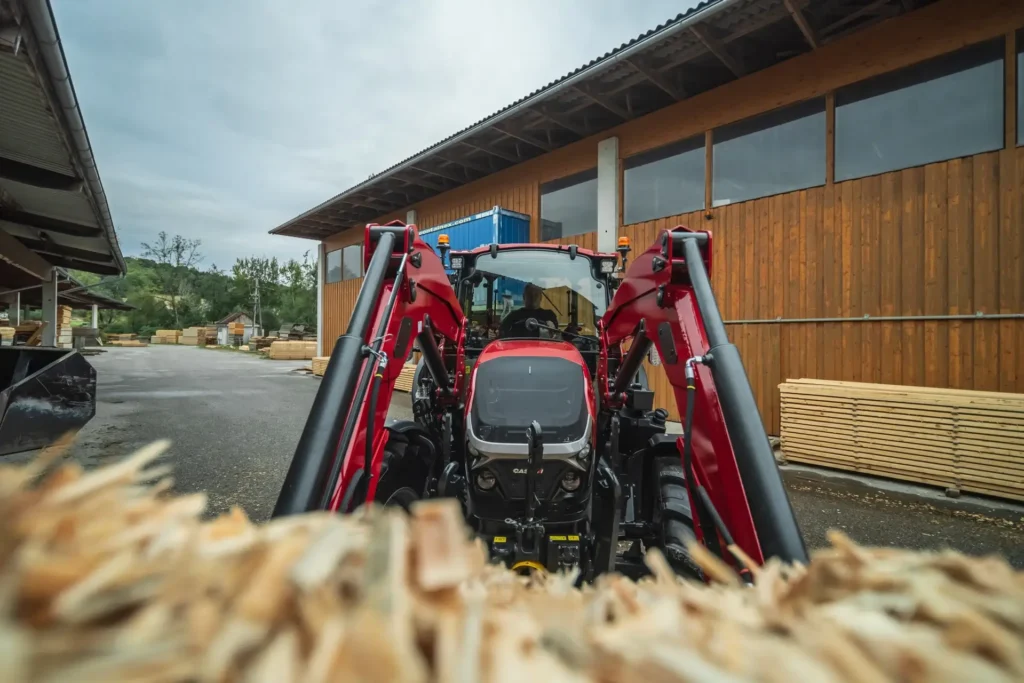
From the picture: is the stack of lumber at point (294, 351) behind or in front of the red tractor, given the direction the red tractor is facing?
behind

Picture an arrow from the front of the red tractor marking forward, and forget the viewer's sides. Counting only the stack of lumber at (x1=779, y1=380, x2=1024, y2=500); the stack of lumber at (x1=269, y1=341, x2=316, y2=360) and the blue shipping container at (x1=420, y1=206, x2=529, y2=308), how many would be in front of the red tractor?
0

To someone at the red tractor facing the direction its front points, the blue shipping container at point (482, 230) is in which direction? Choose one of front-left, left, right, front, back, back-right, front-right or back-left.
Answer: back

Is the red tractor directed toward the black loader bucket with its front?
no

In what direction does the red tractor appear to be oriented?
toward the camera

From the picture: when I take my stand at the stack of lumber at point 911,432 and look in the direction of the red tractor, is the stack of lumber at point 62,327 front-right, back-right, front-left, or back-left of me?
front-right

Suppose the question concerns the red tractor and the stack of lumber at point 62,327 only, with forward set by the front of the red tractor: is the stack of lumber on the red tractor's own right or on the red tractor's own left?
on the red tractor's own right
